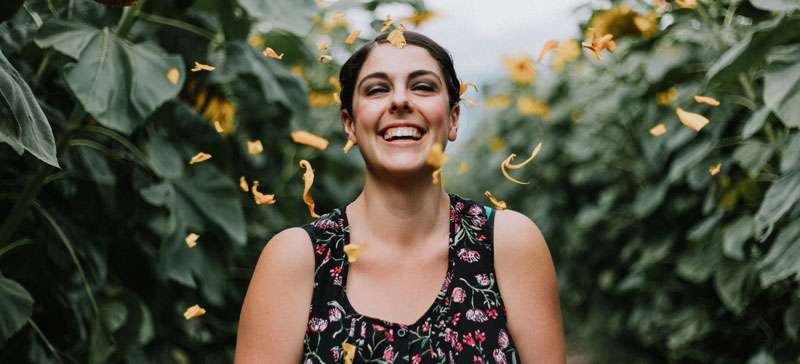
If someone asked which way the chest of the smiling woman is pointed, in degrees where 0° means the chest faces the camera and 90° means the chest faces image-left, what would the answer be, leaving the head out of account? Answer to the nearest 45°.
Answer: approximately 0°

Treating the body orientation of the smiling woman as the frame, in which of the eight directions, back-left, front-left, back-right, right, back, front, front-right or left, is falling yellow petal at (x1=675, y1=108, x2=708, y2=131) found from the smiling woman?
back-left
